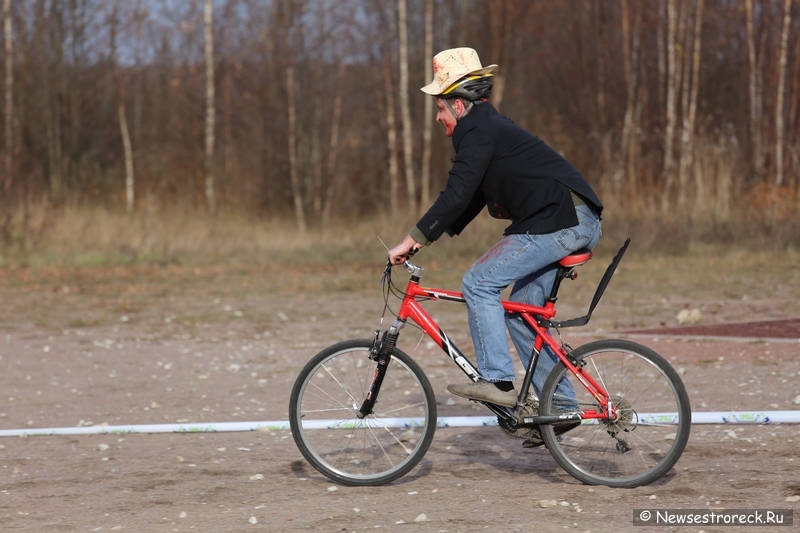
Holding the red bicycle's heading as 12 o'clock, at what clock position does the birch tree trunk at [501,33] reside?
The birch tree trunk is roughly at 3 o'clock from the red bicycle.

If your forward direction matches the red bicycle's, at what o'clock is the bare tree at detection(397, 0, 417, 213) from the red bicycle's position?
The bare tree is roughly at 3 o'clock from the red bicycle.

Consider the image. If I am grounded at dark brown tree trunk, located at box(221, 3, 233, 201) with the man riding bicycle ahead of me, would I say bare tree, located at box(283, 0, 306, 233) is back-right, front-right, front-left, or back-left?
front-left

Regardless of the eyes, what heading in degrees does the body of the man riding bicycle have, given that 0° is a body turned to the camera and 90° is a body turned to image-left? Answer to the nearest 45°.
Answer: approximately 90°

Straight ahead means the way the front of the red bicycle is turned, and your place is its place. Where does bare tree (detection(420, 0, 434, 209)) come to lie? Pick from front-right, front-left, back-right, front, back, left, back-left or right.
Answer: right

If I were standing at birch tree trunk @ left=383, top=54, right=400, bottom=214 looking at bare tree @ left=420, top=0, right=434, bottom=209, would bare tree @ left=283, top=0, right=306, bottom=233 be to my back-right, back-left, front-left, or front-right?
back-right

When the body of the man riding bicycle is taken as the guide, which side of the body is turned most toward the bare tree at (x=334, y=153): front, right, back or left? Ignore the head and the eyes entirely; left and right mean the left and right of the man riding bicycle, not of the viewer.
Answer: right

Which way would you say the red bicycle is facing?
to the viewer's left

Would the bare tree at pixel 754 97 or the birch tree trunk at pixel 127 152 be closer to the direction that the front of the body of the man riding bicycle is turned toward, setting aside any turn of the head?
the birch tree trunk

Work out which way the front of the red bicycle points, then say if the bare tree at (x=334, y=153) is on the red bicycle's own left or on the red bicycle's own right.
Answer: on the red bicycle's own right

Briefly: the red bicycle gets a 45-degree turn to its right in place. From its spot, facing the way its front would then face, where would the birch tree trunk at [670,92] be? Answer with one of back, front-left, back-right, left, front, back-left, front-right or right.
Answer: front-right

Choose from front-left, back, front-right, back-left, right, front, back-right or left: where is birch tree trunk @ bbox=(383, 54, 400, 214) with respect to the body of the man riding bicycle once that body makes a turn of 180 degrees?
left

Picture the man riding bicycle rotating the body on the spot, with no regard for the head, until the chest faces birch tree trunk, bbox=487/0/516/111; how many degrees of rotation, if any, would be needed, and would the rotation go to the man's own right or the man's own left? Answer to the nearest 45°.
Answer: approximately 90° to the man's own right

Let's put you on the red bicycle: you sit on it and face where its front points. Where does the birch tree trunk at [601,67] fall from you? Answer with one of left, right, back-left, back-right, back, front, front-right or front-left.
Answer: right

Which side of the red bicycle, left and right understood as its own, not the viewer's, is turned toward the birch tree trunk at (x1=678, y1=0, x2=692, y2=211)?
right
